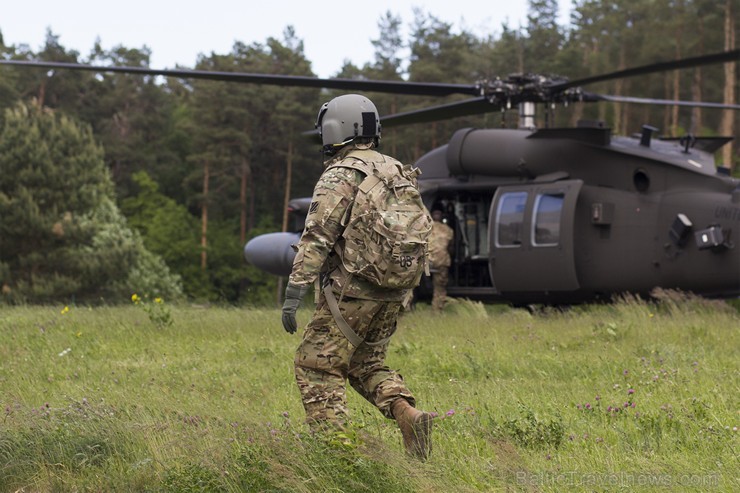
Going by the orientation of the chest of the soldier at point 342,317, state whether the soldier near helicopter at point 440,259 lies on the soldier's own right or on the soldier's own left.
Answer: on the soldier's own right

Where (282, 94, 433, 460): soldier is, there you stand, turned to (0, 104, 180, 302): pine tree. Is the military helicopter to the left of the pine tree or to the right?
right

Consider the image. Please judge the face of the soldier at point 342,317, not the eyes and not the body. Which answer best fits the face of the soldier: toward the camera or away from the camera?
away from the camera

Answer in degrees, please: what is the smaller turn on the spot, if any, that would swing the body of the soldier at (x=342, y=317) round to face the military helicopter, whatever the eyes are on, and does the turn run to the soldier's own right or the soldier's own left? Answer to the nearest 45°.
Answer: approximately 45° to the soldier's own right

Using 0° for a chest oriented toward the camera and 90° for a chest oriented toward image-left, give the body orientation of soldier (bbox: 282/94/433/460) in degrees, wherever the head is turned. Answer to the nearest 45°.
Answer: approximately 135°
